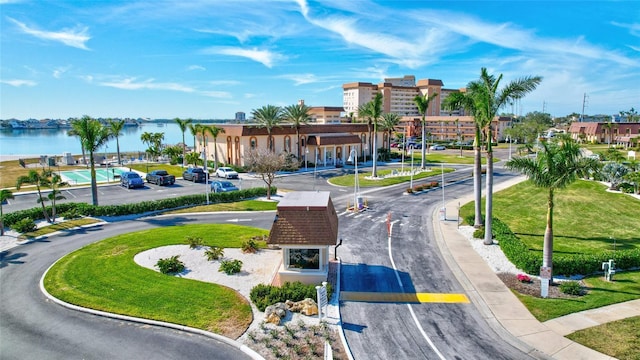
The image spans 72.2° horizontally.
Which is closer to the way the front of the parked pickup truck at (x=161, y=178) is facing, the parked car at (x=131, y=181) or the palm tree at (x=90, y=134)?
the parked car

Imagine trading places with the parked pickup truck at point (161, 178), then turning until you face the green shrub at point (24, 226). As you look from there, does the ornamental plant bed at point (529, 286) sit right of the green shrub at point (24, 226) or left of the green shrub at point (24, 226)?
left

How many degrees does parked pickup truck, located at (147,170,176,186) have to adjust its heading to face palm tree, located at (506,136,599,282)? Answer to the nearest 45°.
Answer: approximately 180°

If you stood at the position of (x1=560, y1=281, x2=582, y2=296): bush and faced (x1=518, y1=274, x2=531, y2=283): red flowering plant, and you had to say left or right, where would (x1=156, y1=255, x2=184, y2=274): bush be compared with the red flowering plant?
left

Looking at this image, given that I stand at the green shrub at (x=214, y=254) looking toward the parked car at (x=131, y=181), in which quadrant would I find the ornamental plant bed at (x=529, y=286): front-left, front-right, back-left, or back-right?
back-right
